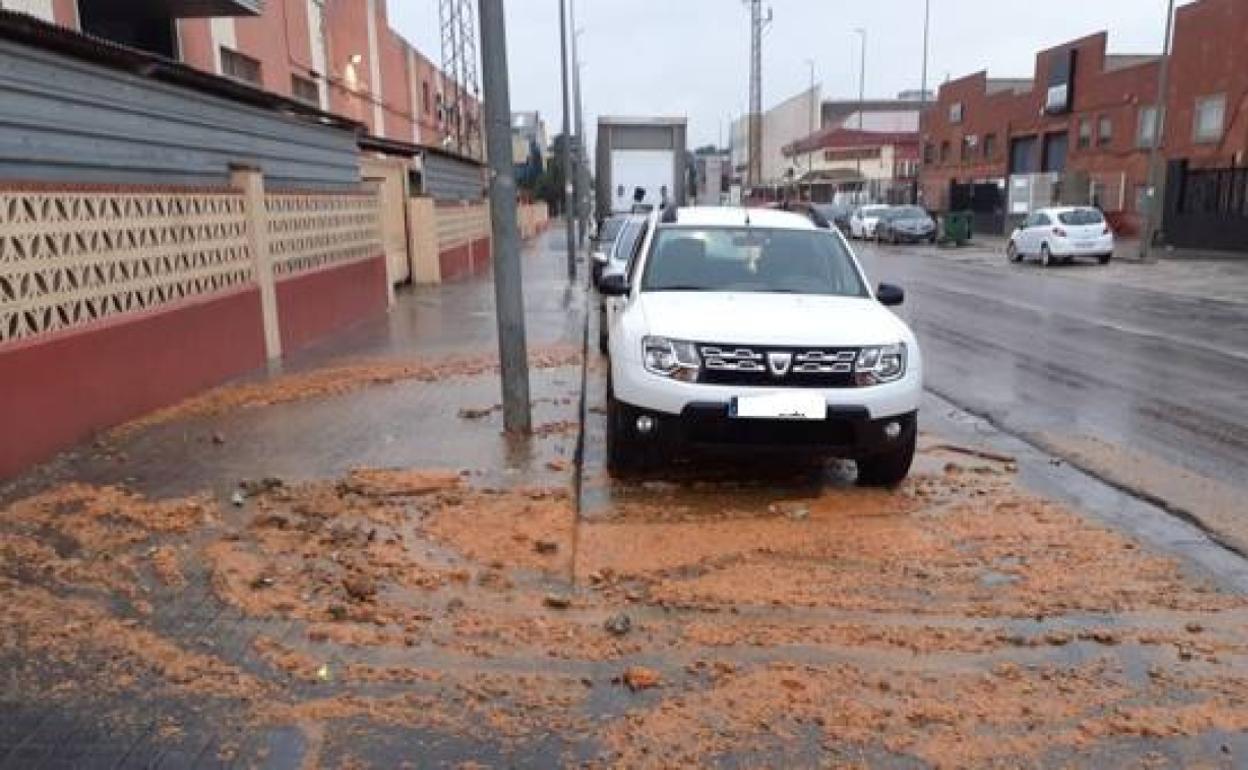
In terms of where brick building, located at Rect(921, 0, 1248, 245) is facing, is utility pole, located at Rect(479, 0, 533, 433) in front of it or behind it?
in front

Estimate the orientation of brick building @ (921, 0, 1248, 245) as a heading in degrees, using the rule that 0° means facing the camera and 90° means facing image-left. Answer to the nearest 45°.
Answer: approximately 45°

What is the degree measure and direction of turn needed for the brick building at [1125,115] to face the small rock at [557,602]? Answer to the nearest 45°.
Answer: approximately 45° to its left

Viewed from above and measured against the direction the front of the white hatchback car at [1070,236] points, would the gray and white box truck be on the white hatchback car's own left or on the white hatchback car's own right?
on the white hatchback car's own left

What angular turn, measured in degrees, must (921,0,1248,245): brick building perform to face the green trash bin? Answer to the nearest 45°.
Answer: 0° — it already faces it

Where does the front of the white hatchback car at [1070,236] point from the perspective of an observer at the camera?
facing away from the viewer and to the left of the viewer

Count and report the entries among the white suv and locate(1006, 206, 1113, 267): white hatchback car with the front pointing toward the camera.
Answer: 1

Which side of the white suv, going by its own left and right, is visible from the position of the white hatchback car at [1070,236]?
back

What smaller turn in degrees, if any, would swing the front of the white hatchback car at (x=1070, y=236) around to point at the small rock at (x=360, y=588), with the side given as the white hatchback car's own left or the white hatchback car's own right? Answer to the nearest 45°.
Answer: approximately 135° to the white hatchback car's own left

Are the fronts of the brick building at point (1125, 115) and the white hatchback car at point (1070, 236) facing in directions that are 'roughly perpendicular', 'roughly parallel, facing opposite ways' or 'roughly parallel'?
roughly perpendicular

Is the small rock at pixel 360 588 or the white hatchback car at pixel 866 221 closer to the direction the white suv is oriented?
the small rock

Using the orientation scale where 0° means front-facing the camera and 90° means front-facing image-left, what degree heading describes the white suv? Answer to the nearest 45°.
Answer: approximately 0°

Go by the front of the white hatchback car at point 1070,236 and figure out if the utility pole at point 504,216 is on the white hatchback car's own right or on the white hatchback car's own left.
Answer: on the white hatchback car's own left
